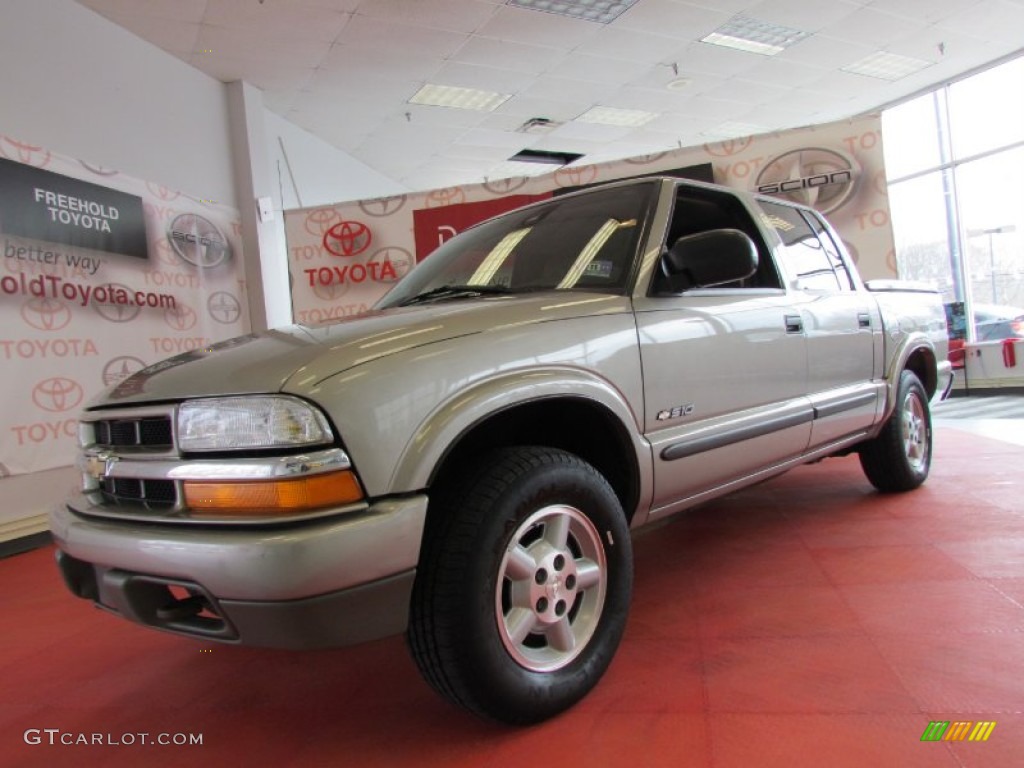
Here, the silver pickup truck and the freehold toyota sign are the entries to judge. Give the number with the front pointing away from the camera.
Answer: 0

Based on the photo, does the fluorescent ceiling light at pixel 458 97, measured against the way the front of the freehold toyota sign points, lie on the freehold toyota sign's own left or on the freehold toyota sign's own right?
on the freehold toyota sign's own left

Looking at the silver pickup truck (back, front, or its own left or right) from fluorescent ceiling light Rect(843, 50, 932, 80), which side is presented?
back

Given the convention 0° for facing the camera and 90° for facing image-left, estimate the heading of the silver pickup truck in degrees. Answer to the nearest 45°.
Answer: approximately 45°

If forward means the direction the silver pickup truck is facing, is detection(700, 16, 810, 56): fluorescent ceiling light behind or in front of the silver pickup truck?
behind

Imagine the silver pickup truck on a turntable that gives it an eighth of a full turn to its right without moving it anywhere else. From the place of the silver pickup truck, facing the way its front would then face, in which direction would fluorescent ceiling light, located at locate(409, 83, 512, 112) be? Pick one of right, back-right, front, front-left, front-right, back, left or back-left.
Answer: right

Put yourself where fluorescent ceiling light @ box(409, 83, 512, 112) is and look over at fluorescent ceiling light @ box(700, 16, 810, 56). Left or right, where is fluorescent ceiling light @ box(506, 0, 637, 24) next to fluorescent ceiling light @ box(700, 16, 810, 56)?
right

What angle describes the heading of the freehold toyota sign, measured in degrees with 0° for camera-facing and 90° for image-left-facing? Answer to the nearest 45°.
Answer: approximately 315°

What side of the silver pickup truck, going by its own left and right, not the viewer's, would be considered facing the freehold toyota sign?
right

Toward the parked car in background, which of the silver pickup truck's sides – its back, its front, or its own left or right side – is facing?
back

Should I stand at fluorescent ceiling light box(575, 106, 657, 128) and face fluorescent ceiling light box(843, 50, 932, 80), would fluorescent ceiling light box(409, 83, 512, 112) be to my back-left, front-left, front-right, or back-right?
back-right
